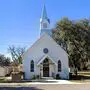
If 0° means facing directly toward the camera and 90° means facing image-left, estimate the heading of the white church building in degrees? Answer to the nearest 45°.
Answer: approximately 0°
